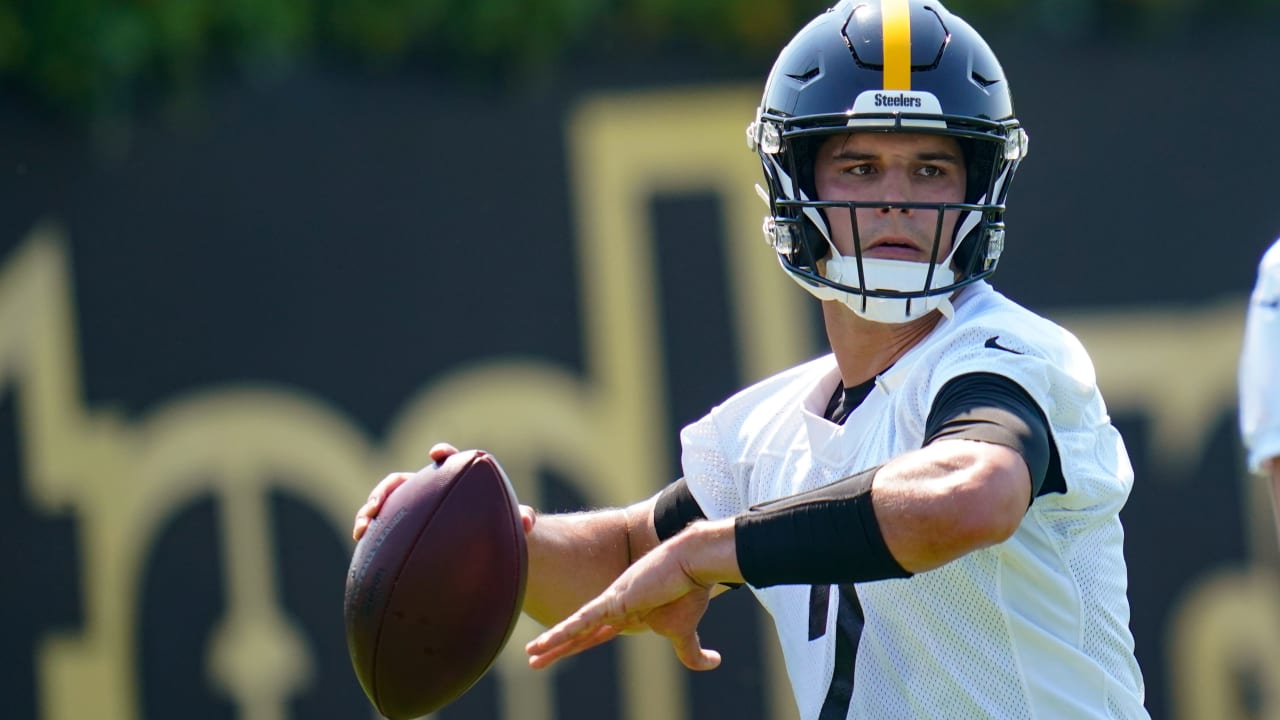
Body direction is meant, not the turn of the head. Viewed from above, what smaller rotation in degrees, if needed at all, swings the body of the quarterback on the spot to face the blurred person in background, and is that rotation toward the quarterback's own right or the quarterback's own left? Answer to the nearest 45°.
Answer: approximately 180°

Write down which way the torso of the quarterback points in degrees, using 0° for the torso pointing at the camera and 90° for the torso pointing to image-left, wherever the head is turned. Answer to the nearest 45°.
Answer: approximately 45°
